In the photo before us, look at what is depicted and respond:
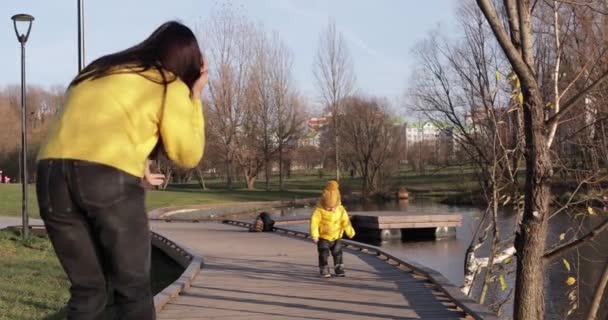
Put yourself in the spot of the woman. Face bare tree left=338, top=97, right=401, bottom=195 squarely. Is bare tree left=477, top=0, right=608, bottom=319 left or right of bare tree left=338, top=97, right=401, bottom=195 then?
right

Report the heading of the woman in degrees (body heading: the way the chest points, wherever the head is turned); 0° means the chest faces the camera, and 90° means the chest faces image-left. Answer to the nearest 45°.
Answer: approximately 225°

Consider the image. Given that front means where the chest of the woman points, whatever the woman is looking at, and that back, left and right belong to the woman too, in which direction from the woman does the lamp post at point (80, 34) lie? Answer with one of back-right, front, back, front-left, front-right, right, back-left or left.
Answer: front-left

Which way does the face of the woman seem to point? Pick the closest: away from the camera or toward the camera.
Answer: away from the camera

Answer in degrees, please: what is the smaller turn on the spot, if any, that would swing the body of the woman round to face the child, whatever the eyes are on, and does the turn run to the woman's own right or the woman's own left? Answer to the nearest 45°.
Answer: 0° — they already face them

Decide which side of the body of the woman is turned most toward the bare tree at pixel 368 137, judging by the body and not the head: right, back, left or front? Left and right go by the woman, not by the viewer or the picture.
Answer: front

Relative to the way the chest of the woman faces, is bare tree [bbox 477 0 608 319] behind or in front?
in front

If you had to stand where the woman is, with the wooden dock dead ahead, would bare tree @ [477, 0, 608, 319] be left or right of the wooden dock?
right

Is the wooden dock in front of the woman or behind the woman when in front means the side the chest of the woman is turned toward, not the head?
in front
